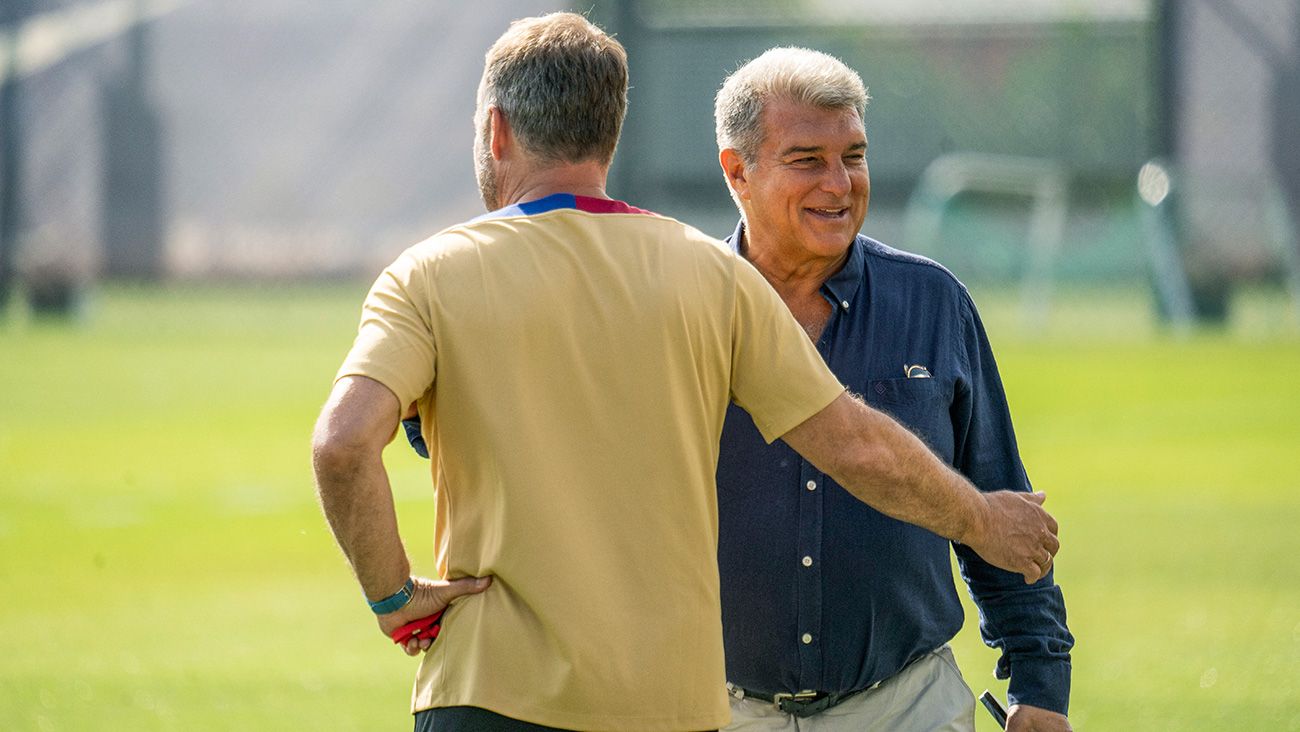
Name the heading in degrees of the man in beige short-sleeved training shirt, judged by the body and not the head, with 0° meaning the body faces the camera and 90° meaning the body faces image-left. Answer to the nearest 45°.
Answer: approximately 180°

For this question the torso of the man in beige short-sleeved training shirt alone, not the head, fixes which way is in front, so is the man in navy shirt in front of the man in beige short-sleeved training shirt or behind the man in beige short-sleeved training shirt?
in front
